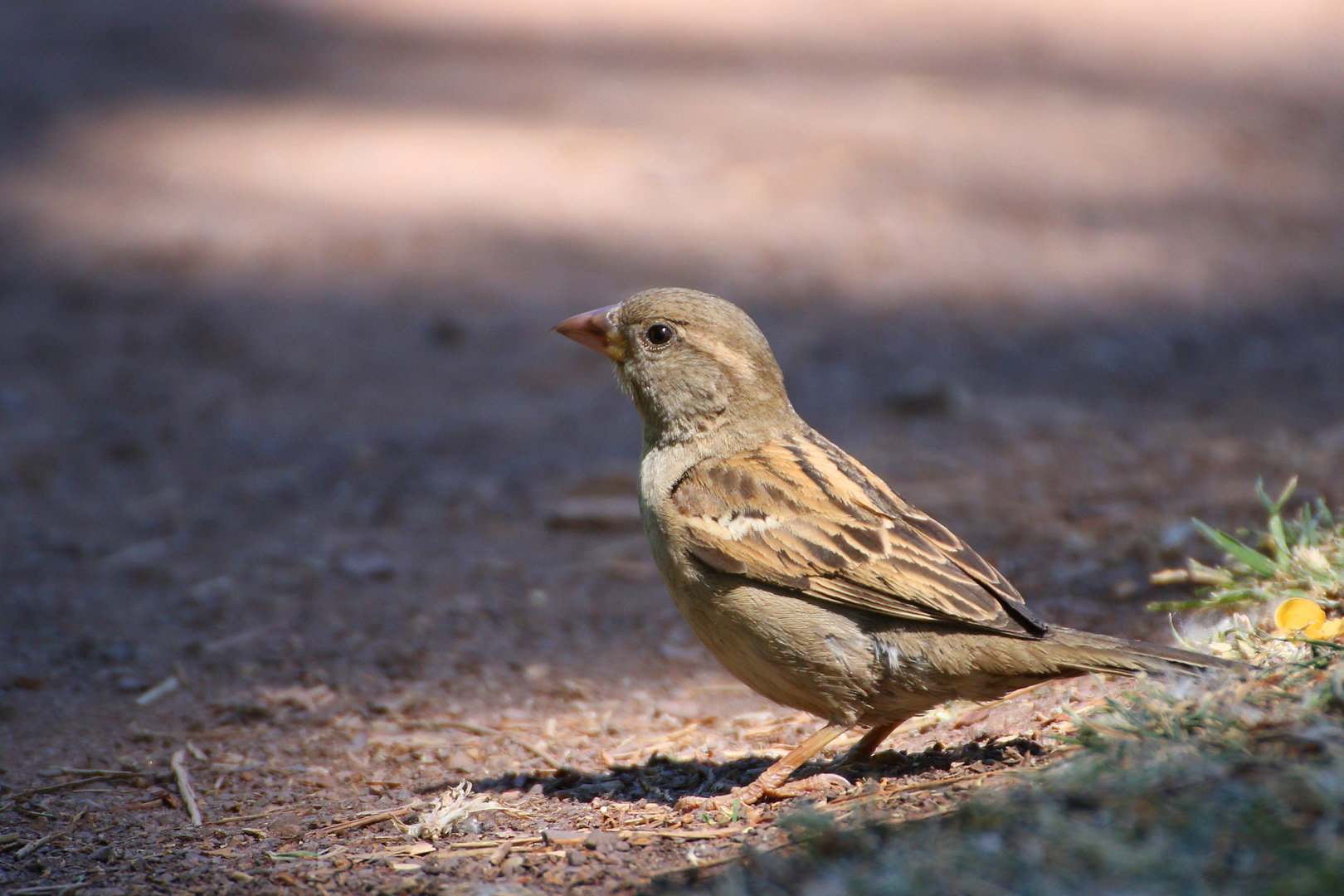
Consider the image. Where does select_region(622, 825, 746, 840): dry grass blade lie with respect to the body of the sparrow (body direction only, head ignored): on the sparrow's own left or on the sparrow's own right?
on the sparrow's own left

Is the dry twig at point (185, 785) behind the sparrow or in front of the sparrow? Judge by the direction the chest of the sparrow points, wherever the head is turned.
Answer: in front

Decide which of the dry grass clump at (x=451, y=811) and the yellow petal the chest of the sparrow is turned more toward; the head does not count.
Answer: the dry grass clump

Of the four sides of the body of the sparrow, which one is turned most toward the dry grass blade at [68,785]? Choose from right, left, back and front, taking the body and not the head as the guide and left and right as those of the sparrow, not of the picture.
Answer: front

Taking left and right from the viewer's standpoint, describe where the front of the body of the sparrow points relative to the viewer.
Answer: facing to the left of the viewer

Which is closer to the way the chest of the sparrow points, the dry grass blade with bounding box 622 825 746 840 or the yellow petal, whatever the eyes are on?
the dry grass blade

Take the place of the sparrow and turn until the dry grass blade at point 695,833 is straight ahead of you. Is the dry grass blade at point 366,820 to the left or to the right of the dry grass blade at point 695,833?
right

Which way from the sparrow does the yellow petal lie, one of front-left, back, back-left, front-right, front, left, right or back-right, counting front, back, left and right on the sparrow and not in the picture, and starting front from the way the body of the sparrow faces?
back

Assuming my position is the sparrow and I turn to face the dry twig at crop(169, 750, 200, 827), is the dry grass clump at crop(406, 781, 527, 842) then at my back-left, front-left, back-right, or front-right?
front-left

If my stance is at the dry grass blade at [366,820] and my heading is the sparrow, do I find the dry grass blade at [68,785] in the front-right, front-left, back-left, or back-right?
back-left

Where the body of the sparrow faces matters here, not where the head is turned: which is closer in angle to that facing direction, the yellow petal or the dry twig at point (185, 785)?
the dry twig

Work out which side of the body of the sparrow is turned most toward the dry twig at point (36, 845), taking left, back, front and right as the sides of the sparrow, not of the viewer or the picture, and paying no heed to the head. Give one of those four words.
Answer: front
